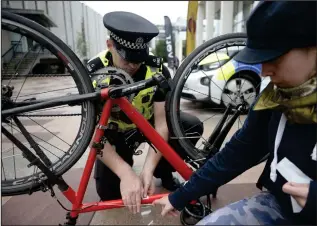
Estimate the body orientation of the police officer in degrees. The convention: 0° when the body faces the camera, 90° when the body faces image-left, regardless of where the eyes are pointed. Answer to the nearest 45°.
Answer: approximately 0°

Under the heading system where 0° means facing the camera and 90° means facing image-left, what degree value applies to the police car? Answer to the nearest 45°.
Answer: approximately 45°

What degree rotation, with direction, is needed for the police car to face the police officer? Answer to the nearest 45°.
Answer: approximately 45° to its left

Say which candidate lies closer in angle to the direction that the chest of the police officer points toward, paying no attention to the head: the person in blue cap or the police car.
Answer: the person in blue cap
